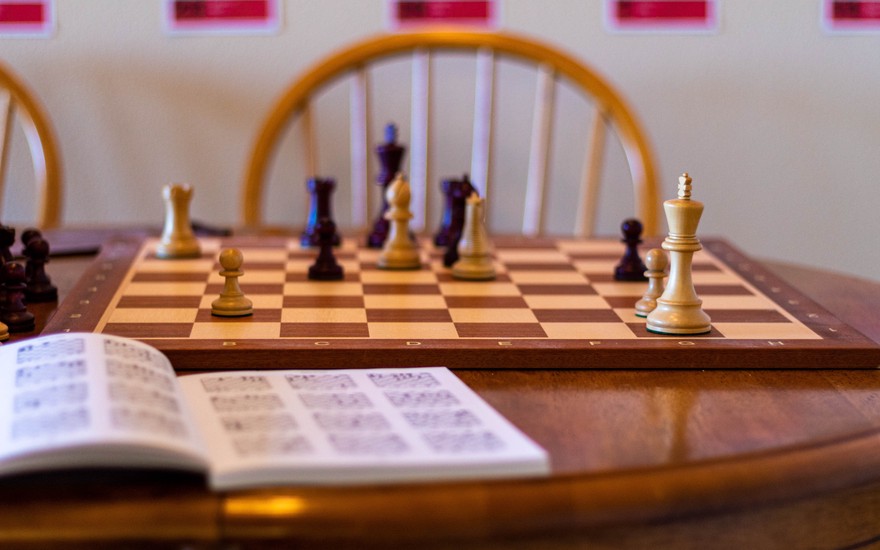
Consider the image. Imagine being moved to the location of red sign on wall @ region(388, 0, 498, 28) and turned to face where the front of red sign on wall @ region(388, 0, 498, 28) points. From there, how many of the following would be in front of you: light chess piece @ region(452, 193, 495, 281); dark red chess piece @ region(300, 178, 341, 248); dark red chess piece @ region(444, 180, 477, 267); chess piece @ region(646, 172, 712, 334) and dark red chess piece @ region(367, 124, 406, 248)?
5

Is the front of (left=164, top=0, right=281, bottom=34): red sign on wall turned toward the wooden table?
yes

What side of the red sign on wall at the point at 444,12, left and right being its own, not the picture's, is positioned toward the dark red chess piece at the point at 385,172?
front

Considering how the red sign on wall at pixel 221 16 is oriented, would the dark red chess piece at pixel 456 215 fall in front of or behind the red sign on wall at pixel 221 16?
in front

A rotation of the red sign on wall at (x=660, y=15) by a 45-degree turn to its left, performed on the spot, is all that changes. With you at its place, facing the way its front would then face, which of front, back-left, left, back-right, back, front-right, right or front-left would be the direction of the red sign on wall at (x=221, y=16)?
back-right

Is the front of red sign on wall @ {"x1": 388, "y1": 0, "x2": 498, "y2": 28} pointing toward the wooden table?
yes

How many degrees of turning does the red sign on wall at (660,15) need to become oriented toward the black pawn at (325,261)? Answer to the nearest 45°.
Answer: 0° — it already faces it

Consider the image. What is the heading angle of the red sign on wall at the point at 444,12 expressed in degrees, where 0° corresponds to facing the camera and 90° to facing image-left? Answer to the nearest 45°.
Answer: approximately 0°

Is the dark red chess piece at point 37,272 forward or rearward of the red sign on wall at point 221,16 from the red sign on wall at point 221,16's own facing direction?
forward

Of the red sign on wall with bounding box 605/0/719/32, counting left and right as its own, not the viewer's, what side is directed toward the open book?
front

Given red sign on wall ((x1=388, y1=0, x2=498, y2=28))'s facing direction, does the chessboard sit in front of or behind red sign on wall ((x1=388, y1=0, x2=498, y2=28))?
in front
